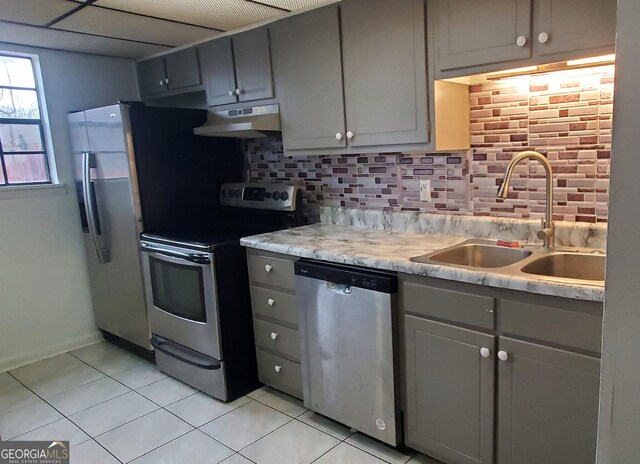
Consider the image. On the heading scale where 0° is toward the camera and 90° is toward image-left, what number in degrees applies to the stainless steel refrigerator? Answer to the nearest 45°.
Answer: approximately 45°

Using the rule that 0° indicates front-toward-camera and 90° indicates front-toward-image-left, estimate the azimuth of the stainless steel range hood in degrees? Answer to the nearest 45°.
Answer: approximately 45°

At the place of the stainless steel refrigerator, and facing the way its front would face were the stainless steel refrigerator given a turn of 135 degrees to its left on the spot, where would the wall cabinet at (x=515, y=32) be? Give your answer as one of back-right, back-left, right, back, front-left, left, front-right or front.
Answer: front-right

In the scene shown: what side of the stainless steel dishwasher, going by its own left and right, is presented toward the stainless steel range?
right

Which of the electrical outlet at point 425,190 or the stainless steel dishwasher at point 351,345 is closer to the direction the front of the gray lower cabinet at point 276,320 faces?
the stainless steel dishwasher

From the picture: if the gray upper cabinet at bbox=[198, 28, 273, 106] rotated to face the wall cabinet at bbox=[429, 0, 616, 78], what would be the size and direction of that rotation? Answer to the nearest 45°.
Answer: approximately 90° to its left

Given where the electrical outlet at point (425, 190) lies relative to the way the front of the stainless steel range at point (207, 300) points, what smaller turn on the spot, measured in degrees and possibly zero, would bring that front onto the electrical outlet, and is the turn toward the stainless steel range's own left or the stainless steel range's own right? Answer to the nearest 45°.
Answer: approximately 135° to the stainless steel range's own left

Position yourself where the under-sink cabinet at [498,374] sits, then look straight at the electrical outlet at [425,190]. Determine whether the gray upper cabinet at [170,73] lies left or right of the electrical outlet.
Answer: left

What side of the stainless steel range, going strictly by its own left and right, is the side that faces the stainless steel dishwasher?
left

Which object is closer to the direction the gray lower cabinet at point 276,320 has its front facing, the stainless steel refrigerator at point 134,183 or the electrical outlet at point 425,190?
the stainless steel refrigerator

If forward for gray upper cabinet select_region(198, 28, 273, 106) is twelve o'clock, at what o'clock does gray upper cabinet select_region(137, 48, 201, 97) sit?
gray upper cabinet select_region(137, 48, 201, 97) is roughly at 3 o'clock from gray upper cabinet select_region(198, 28, 273, 106).
